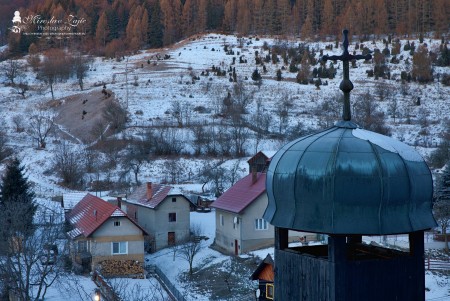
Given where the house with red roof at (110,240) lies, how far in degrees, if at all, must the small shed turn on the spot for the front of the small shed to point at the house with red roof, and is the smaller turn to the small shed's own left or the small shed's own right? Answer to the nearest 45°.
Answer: approximately 135° to the small shed's own right

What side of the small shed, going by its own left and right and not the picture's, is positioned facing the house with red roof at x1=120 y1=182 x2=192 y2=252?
back

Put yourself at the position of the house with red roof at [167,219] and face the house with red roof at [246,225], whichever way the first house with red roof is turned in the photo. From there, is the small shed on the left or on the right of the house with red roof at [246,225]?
right

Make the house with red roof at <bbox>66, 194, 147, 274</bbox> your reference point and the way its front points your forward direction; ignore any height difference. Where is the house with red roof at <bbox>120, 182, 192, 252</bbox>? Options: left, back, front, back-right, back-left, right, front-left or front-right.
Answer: left

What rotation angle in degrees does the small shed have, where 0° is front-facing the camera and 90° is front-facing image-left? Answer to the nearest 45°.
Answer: approximately 0°

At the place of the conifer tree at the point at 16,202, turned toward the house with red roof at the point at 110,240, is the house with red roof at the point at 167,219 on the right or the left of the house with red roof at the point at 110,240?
left

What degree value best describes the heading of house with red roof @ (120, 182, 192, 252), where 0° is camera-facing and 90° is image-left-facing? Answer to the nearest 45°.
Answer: approximately 315°

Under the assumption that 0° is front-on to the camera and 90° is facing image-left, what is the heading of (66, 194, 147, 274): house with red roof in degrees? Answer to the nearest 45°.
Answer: approximately 315°

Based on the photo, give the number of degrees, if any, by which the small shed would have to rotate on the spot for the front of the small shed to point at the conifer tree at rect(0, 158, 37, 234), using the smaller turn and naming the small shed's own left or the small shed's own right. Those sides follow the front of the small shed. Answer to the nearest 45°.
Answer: approximately 135° to the small shed's own right

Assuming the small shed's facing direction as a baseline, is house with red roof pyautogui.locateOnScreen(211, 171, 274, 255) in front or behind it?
behind

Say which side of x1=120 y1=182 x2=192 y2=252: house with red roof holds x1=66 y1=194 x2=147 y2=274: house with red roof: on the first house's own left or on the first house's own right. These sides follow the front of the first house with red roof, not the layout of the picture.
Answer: on the first house's own right
